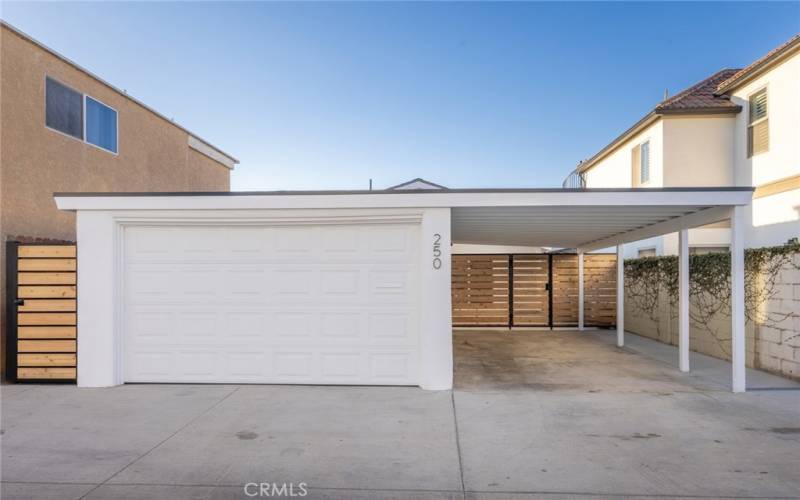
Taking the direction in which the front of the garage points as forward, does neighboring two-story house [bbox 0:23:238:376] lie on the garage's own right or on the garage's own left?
on the garage's own right

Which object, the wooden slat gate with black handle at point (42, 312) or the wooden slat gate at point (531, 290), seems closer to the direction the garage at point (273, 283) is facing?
the wooden slat gate with black handle

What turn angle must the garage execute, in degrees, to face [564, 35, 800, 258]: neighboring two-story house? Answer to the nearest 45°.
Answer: approximately 135° to its left

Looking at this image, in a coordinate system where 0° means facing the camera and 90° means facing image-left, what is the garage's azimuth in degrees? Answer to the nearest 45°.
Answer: approximately 0°

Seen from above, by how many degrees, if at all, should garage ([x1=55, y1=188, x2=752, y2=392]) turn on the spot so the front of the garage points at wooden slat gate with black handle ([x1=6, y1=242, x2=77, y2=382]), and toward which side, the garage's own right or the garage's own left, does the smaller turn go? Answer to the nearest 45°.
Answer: approximately 90° to the garage's own right
